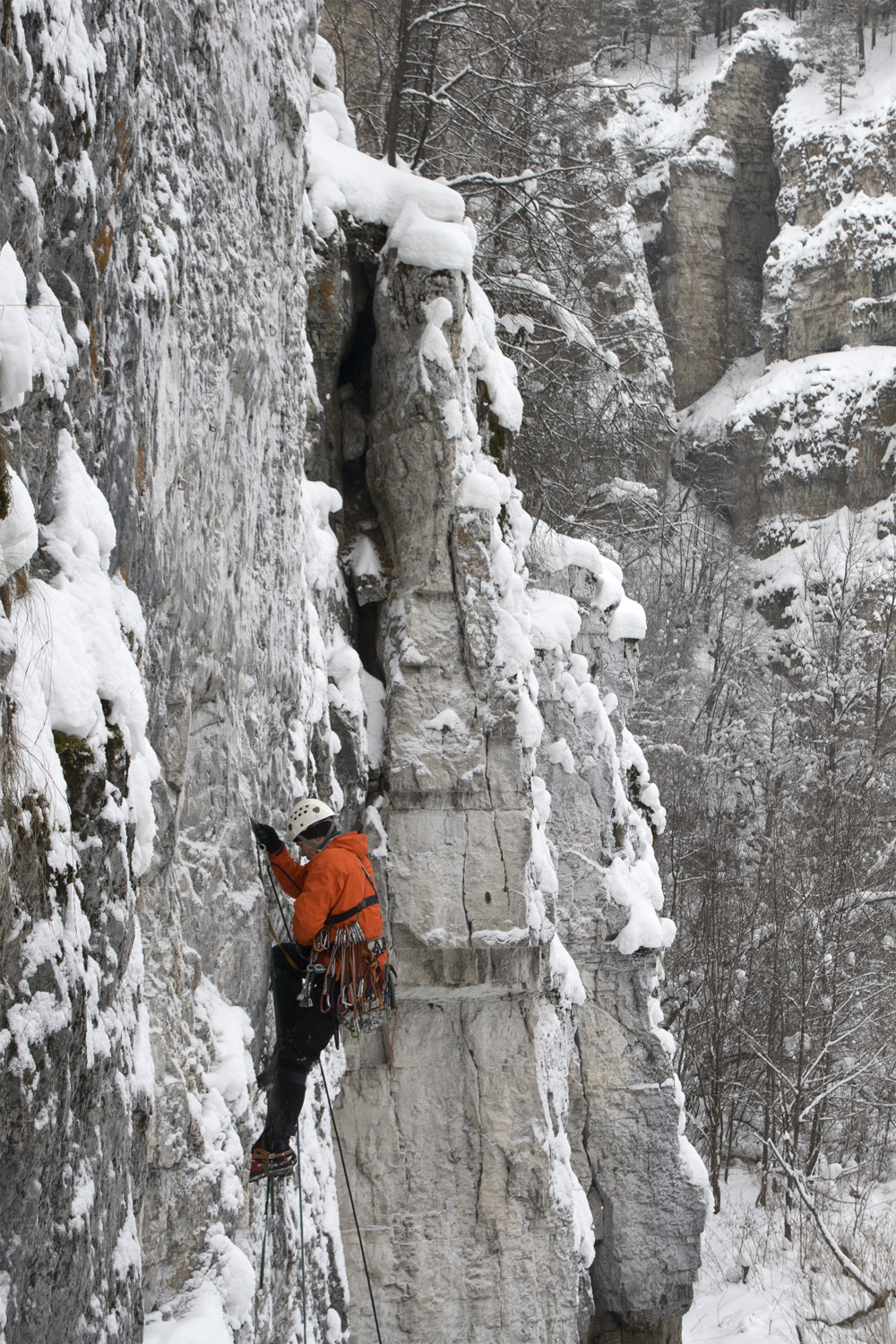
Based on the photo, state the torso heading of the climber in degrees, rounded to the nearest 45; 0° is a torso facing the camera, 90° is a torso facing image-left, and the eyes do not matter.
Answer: approximately 90°

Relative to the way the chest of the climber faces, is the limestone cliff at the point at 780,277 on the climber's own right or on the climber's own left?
on the climber's own right

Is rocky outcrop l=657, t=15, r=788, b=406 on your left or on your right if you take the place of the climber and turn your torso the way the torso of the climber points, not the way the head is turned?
on your right
